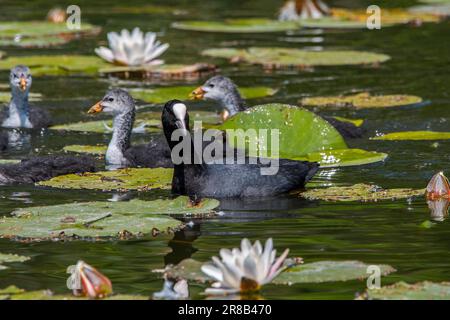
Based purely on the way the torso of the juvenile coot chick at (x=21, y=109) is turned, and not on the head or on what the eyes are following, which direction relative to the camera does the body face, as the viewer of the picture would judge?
toward the camera

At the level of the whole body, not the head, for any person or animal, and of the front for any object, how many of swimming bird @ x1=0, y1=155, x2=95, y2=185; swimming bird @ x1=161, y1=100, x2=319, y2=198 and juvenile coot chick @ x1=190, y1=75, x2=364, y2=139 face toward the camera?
0

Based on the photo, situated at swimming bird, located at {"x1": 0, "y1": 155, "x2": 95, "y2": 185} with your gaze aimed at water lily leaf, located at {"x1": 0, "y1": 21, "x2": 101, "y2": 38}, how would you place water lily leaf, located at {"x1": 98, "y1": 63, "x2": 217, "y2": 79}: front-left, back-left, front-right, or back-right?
front-right

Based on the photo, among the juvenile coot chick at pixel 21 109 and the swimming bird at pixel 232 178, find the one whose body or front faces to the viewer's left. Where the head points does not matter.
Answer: the swimming bird

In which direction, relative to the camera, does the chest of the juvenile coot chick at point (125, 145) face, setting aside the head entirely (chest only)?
to the viewer's left

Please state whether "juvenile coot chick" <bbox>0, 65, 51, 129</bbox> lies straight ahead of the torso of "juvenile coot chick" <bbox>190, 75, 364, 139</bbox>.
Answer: yes

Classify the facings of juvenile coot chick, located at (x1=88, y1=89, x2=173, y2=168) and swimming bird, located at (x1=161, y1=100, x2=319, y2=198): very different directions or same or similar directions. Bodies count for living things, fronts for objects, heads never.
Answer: same or similar directions

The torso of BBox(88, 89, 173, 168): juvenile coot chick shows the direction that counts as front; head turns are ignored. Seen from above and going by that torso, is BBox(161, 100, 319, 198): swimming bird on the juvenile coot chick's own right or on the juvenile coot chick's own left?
on the juvenile coot chick's own left

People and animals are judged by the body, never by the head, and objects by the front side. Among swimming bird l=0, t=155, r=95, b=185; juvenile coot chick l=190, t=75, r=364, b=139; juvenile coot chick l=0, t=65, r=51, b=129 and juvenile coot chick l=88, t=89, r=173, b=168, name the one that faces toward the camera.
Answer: juvenile coot chick l=0, t=65, r=51, b=129

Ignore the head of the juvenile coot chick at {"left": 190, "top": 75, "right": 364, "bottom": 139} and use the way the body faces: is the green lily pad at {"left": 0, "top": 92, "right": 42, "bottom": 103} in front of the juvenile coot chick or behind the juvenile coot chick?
in front

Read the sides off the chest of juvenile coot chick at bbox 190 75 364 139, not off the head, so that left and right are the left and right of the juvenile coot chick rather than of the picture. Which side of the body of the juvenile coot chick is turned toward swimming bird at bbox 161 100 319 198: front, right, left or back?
left

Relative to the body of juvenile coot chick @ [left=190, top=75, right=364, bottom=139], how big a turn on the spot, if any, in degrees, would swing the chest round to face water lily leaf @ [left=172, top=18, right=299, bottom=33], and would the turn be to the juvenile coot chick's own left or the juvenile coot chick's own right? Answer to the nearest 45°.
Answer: approximately 90° to the juvenile coot chick's own right

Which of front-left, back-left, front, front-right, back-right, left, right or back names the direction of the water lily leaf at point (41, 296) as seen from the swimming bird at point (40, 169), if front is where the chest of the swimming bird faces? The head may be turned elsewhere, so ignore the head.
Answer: left

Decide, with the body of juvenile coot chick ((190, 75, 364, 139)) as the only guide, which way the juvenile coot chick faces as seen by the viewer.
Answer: to the viewer's left
